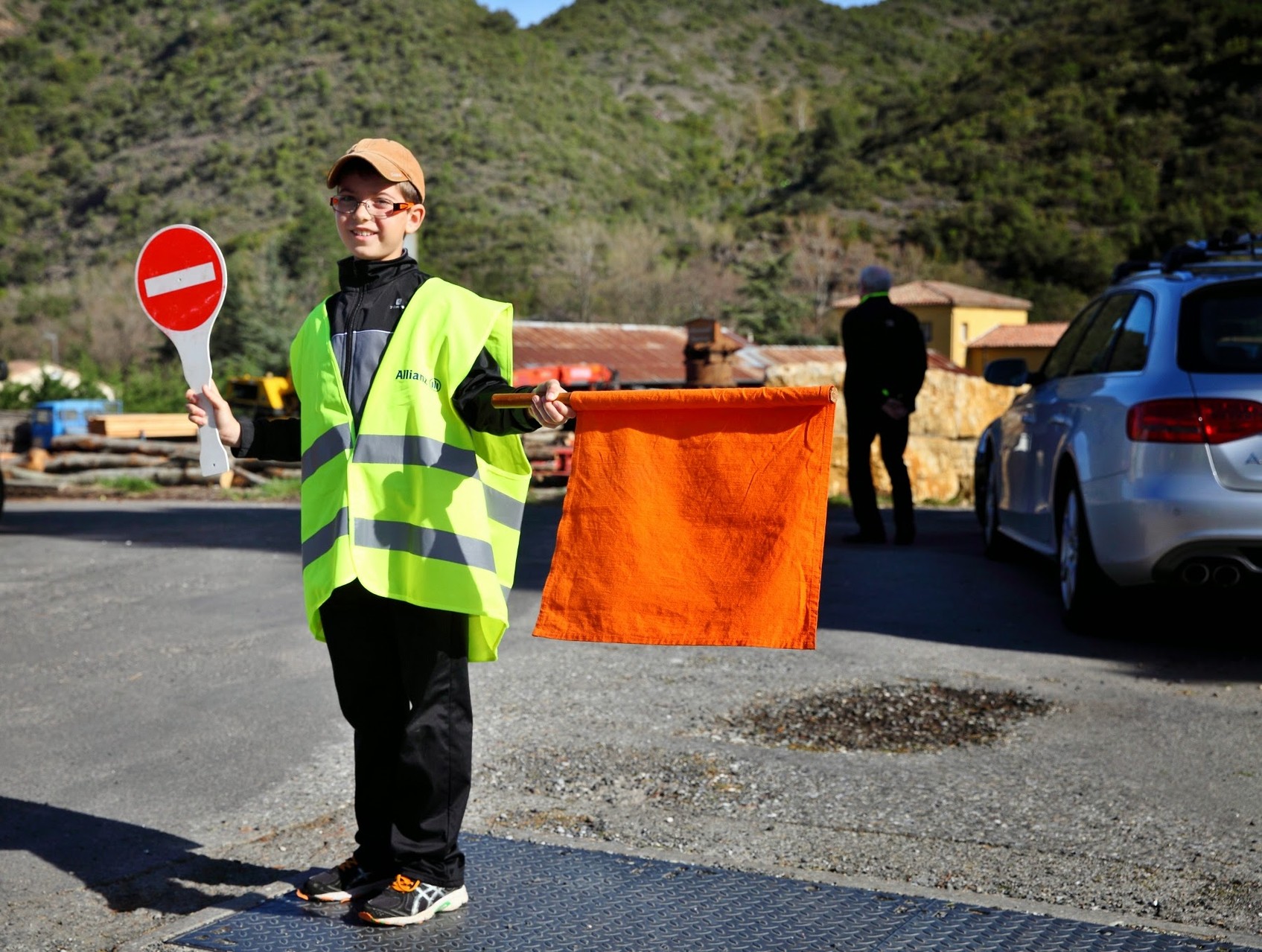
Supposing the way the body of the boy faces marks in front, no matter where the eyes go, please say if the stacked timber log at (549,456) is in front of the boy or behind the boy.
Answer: behind

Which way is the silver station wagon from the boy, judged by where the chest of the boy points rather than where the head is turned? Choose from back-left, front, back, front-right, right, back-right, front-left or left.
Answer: back

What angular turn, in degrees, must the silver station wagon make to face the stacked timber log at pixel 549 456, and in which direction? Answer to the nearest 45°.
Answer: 0° — it already faces it

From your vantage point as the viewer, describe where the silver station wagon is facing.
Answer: facing away from the viewer and to the left of the viewer

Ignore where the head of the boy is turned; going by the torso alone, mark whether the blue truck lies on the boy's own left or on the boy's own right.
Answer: on the boy's own right

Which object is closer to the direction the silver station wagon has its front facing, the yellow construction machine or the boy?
the yellow construction machine
